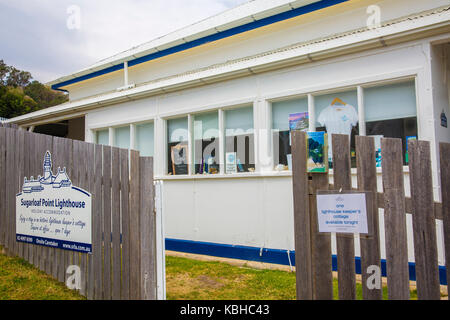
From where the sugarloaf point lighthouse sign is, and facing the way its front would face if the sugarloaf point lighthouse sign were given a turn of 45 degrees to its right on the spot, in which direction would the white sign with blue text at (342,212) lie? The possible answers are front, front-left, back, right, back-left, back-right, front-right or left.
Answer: back-left

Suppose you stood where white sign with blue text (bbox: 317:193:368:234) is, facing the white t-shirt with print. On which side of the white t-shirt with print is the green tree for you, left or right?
left

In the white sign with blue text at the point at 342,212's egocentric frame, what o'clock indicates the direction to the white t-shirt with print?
The white t-shirt with print is roughly at 6 o'clock from the white sign with blue text.

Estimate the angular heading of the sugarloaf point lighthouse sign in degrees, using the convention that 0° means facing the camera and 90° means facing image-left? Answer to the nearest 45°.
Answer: approximately 45°

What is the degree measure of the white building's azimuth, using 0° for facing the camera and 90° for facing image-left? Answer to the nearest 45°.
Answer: approximately 45°

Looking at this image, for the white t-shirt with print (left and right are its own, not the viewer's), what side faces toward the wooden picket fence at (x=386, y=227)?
front

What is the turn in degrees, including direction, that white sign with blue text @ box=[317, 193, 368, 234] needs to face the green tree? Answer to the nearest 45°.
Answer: approximately 135° to its right

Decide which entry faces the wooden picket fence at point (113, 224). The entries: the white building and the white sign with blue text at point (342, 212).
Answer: the white building

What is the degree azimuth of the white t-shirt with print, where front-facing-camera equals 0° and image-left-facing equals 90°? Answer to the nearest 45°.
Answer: approximately 0°

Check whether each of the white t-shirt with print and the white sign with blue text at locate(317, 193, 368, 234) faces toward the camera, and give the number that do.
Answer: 2

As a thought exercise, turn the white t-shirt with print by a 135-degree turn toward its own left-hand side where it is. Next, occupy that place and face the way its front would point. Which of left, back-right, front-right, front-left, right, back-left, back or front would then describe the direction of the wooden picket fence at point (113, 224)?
back

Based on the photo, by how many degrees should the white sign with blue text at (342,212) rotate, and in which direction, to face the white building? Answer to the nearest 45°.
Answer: approximately 180°
